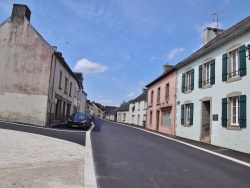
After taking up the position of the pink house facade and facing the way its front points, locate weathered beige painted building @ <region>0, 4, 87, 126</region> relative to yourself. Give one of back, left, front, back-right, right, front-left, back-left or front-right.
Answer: front

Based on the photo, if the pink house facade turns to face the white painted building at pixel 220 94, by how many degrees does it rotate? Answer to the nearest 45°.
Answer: approximately 45° to its left

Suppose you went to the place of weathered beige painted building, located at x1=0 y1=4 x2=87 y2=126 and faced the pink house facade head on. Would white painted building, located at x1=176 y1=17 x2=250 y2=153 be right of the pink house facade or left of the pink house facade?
right

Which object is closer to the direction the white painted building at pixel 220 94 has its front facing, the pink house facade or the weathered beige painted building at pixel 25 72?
the weathered beige painted building

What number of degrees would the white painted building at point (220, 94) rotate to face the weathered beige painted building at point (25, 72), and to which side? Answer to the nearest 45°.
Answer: approximately 45° to its right

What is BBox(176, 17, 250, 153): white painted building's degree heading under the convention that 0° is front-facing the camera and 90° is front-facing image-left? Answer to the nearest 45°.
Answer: approximately 45°

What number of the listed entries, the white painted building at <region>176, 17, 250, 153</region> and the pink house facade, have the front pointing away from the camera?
0
